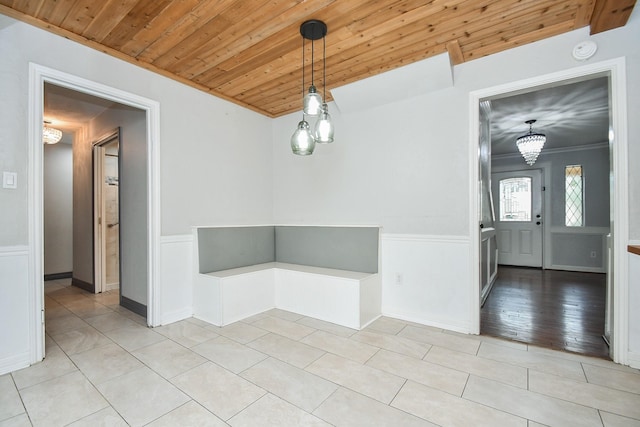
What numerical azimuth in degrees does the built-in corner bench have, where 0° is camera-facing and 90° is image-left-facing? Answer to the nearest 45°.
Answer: approximately 0°

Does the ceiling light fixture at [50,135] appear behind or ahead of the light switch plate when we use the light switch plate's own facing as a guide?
behind

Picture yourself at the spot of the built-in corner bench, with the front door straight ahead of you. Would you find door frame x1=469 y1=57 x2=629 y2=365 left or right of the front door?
right

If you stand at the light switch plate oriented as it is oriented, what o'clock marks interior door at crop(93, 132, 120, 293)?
The interior door is roughly at 7 o'clock from the light switch plate.

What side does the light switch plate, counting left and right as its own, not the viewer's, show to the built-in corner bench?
left

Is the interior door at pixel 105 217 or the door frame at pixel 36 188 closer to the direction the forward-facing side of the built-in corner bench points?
the door frame

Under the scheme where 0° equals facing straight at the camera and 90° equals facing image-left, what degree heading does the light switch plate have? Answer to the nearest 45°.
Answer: approximately 0°

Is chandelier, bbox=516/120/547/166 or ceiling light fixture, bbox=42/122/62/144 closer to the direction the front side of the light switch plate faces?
the chandelier

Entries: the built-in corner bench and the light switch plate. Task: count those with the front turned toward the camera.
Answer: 2
